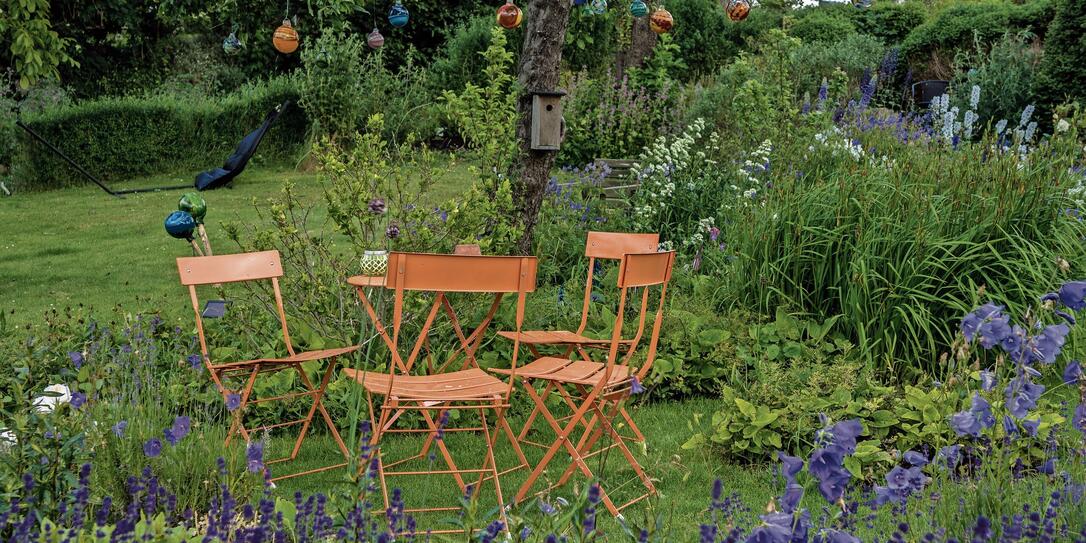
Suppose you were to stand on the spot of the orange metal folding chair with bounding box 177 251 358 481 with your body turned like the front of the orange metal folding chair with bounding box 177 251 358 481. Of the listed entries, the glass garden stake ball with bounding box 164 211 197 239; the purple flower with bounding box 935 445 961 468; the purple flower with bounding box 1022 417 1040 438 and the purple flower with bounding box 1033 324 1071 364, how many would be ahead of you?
3

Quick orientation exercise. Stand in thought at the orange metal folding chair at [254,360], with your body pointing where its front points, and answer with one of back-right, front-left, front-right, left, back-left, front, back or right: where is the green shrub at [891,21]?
left

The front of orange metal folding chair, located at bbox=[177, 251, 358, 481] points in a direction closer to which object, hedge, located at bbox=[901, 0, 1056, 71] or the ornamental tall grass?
the ornamental tall grass

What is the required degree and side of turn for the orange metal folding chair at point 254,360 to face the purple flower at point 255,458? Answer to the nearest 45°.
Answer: approximately 45° to its right

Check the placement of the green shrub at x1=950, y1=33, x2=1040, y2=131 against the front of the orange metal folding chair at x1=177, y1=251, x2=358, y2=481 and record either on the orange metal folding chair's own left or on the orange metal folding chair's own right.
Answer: on the orange metal folding chair's own left

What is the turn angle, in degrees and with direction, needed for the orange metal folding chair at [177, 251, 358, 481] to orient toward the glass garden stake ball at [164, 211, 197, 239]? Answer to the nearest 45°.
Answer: approximately 135° to its left

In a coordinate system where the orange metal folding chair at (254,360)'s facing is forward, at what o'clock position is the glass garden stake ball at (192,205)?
The glass garden stake ball is roughly at 7 o'clock from the orange metal folding chair.

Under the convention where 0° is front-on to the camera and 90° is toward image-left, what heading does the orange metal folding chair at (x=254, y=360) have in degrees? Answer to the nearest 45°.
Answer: approximately 315°

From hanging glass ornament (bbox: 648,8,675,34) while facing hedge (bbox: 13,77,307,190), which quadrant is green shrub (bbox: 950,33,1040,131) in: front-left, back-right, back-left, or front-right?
back-right

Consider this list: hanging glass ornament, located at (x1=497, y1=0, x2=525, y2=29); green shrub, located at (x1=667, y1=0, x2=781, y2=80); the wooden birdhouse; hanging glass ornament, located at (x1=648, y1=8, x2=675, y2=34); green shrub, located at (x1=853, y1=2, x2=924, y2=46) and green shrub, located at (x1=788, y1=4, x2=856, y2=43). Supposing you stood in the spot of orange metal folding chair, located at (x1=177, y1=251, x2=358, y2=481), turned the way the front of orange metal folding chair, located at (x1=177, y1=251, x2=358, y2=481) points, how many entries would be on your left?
6

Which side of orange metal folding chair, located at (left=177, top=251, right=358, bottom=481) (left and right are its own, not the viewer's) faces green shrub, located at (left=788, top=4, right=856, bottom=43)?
left

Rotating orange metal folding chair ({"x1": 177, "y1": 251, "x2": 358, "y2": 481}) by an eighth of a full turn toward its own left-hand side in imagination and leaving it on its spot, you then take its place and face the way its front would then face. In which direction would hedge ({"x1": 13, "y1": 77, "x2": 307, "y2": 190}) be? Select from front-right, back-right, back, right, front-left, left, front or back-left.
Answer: left
